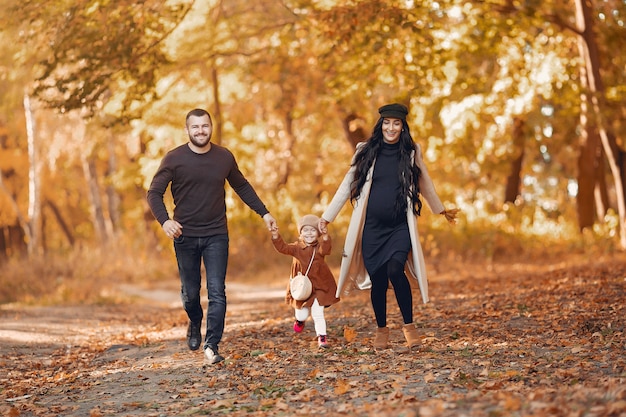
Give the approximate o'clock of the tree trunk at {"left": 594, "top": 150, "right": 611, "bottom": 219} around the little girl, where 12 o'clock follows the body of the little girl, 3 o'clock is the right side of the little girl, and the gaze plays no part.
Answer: The tree trunk is roughly at 7 o'clock from the little girl.

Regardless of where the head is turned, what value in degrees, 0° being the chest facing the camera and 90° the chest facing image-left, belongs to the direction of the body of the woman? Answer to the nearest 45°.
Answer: approximately 0°

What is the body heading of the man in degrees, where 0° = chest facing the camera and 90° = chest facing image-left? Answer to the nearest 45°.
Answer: approximately 0°

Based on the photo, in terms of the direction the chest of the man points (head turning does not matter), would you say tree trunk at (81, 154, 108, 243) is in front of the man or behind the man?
behind

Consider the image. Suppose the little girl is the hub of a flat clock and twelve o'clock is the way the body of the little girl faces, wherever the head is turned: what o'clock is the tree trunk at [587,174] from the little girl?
The tree trunk is roughly at 7 o'clock from the little girl.

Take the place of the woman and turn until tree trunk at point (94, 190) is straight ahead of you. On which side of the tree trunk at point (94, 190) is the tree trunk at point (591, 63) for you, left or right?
right

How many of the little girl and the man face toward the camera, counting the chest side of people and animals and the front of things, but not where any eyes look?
2

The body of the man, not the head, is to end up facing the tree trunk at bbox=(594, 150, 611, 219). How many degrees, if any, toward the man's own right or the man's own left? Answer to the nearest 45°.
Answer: approximately 135° to the man's own left

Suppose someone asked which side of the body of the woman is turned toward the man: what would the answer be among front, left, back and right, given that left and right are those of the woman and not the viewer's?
right
